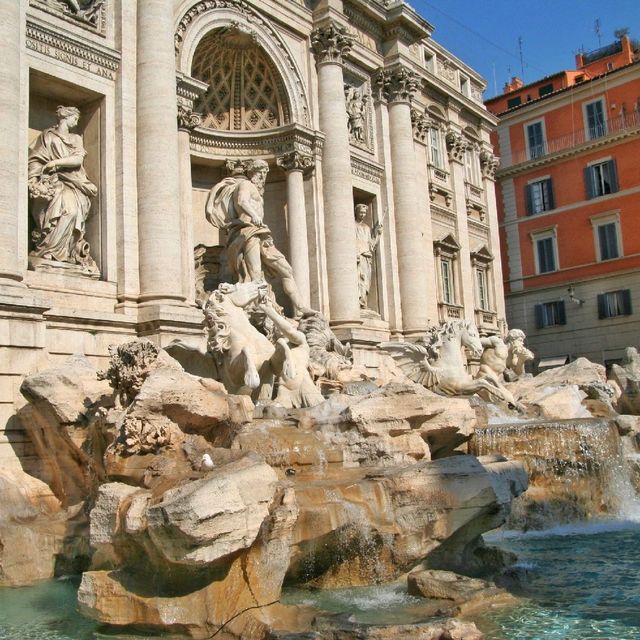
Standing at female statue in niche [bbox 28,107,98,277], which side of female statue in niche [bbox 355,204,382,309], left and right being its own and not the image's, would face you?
right

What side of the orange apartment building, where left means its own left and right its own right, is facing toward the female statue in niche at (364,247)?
front

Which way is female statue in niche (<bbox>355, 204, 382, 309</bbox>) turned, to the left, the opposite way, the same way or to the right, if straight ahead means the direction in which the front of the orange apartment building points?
to the left

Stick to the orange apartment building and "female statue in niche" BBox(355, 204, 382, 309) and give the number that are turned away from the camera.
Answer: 0

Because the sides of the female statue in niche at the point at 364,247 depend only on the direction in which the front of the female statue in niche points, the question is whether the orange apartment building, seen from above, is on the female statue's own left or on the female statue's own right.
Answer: on the female statue's own left

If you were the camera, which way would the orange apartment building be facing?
facing the viewer and to the left of the viewer

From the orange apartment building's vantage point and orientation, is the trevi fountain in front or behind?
in front

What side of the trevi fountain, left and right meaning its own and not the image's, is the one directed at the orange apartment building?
left

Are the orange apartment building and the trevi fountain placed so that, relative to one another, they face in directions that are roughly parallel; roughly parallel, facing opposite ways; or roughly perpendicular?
roughly perpendicular

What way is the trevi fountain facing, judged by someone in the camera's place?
facing the viewer and to the right of the viewer
